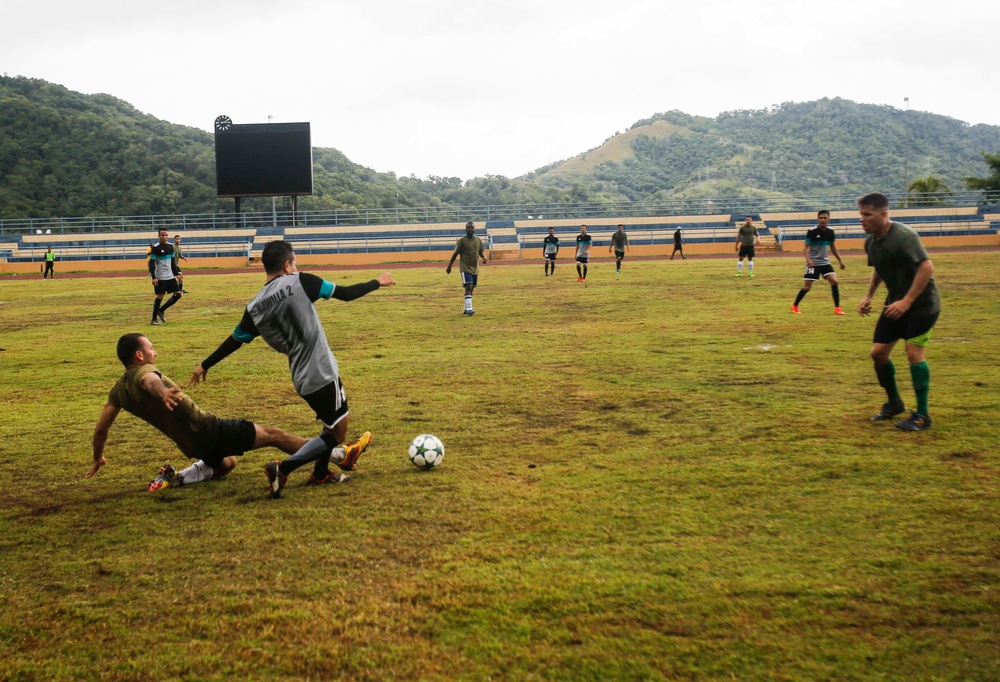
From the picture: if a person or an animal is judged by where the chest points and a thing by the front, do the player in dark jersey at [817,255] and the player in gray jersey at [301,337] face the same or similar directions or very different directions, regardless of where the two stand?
very different directions

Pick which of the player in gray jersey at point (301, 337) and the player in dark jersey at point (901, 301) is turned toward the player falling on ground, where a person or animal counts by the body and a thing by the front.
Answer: the player in dark jersey

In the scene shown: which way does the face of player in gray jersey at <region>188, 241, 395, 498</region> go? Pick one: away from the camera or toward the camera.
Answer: away from the camera

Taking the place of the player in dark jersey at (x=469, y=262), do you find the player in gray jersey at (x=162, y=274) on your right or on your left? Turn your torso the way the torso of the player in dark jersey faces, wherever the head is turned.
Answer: on your right

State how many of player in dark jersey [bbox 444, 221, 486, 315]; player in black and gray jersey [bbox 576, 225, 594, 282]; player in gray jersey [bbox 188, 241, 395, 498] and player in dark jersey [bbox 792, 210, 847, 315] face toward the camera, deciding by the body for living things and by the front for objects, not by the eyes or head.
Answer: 3

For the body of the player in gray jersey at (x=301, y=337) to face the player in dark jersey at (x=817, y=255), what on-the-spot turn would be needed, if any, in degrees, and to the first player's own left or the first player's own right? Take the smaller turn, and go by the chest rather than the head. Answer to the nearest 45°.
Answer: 0° — they already face them

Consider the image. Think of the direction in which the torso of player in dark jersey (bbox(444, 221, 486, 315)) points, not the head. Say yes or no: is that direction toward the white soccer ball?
yes

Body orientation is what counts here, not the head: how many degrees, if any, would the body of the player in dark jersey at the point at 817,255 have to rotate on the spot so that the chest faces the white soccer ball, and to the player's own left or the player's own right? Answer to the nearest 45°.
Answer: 0° — they already face it

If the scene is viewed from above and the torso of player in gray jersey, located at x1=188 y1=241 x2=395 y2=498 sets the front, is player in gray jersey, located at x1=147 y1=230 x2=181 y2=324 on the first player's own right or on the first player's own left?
on the first player's own left
